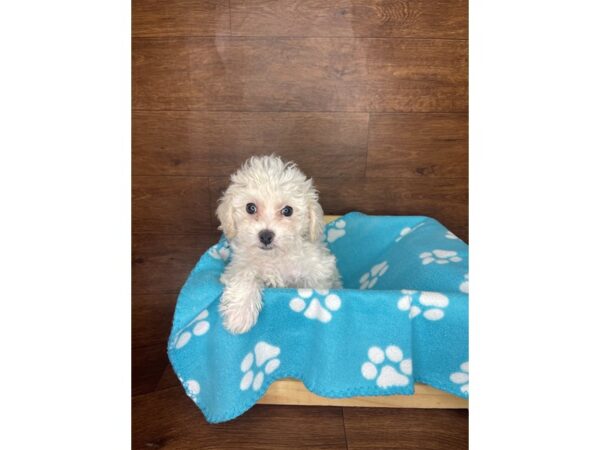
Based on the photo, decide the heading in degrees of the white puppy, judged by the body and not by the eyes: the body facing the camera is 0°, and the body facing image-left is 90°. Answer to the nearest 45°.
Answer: approximately 0°
